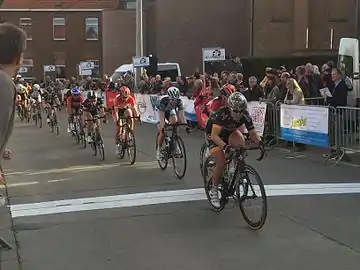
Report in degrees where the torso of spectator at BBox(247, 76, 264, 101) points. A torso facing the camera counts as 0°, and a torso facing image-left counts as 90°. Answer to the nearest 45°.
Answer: approximately 45°

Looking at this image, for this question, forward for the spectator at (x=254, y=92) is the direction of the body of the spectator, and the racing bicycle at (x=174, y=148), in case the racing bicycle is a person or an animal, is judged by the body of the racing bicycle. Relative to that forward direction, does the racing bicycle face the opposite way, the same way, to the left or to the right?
to the left

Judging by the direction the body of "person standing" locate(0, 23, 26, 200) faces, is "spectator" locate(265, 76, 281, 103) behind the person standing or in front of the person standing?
in front

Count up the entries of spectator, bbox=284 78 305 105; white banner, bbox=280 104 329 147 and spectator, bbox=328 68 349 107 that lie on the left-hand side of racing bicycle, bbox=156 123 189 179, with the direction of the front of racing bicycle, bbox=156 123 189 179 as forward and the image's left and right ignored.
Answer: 3

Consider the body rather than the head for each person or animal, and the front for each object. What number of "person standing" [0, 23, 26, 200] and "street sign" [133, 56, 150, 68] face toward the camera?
1

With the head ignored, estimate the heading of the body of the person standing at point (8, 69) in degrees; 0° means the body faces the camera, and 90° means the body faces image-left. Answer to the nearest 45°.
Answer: approximately 225°

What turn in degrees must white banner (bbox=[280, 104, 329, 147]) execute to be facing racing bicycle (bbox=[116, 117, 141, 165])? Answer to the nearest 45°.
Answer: approximately 45° to its right

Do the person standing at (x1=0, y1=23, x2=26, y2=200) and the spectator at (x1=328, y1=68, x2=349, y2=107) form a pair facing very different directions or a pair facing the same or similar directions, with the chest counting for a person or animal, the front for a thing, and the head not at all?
very different directions

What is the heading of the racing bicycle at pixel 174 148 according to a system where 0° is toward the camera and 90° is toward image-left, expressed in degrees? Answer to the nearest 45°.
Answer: approximately 315°

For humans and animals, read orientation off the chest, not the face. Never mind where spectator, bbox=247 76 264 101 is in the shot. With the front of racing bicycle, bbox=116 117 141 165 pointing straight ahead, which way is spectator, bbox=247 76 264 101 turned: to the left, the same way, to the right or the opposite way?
to the right

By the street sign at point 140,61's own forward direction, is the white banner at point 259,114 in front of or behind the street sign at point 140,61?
in front

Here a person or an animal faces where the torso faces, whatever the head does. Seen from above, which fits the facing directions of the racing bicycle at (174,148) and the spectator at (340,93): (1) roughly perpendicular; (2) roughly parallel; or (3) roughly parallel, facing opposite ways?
roughly perpendicular
